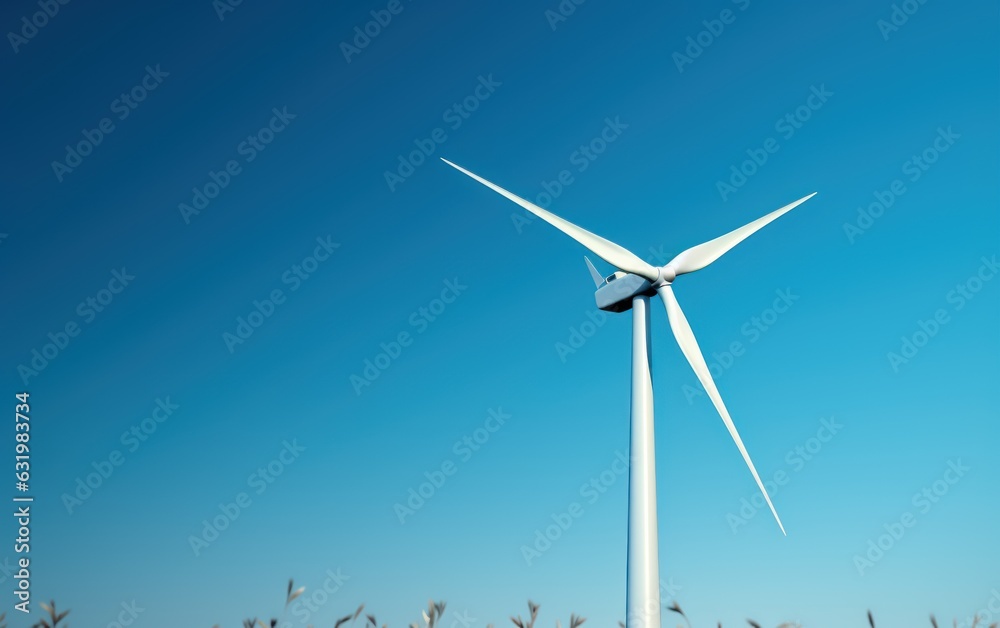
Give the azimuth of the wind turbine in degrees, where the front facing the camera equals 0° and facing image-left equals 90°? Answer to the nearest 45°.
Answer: approximately 315°
